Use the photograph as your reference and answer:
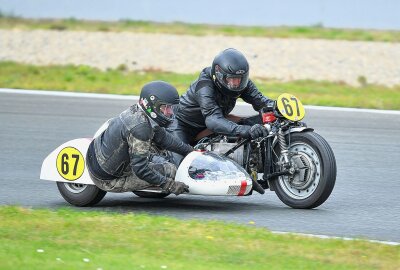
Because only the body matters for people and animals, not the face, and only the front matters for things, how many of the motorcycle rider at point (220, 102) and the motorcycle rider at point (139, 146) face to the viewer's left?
0

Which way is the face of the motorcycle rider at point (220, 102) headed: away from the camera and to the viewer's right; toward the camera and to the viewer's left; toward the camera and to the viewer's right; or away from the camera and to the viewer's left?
toward the camera and to the viewer's right

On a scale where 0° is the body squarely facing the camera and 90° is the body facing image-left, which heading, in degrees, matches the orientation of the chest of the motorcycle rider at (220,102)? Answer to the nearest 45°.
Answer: approximately 315°

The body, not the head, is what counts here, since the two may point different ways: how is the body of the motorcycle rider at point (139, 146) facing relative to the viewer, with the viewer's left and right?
facing to the right of the viewer
